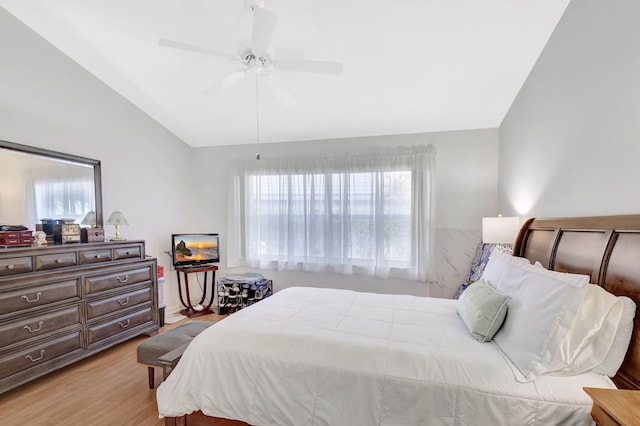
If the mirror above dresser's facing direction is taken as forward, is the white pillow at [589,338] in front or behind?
in front

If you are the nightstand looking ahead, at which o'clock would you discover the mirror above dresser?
The mirror above dresser is roughly at 1 o'clock from the nightstand.

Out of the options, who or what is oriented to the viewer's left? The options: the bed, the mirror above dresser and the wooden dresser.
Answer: the bed

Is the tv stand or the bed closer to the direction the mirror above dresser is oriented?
the bed

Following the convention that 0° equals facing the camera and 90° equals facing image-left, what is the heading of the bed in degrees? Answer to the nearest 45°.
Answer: approximately 90°

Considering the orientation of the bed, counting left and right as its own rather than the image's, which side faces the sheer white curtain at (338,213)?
right

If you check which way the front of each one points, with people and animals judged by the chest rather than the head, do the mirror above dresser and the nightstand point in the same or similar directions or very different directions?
very different directions

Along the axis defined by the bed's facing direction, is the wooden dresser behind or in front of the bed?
in front

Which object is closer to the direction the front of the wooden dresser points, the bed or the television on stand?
the bed

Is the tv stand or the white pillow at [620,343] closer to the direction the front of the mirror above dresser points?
the white pillow

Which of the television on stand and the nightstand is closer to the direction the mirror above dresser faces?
the nightstand

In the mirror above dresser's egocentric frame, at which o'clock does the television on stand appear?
The television on stand is roughly at 10 o'clock from the mirror above dresser.

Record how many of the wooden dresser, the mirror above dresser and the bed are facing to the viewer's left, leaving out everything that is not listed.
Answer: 1

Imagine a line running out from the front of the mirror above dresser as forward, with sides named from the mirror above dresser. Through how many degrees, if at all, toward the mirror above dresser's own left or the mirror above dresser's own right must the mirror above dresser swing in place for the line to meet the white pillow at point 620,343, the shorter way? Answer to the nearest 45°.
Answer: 0° — it already faces it

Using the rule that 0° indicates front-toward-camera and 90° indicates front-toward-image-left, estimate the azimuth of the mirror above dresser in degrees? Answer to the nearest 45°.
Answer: approximately 315°

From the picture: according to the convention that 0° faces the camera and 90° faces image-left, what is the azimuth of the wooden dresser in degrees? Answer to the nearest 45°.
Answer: approximately 315°
